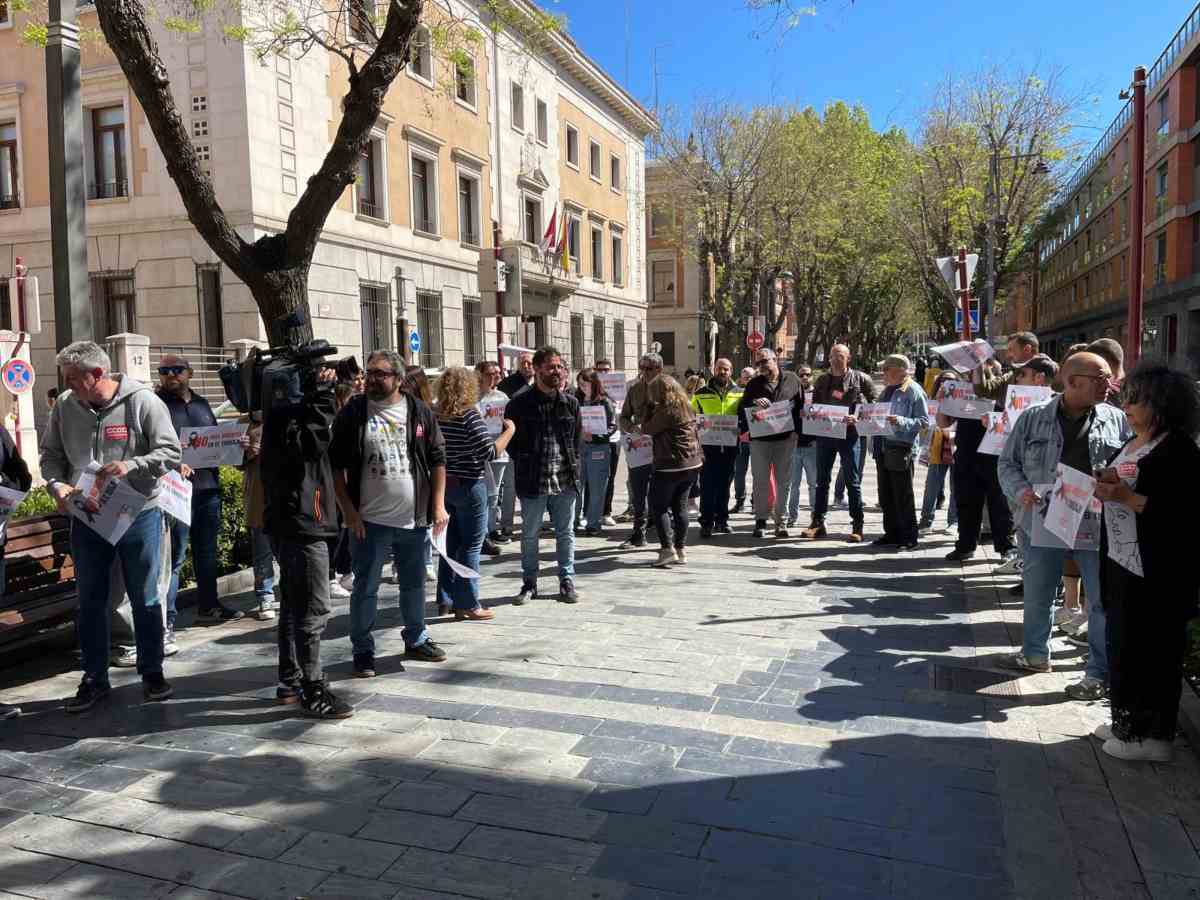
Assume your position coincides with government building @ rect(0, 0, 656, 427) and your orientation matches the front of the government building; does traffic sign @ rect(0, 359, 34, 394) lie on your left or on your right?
on your right

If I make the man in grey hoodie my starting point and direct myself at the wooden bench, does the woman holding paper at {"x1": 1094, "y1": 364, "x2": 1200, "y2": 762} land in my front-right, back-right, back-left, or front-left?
back-right

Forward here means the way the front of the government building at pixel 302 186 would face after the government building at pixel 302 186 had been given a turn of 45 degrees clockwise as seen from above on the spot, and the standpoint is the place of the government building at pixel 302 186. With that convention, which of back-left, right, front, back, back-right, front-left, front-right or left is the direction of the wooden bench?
front

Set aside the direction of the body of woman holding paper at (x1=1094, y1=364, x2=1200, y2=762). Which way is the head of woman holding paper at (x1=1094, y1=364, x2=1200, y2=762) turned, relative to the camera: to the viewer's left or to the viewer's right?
to the viewer's left

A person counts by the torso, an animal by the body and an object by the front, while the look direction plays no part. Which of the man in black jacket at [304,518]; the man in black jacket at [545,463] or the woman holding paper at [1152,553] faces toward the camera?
the man in black jacket at [545,463]

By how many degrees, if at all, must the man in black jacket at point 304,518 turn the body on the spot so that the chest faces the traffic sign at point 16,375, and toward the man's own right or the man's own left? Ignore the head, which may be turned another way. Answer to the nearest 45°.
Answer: approximately 90° to the man's own left

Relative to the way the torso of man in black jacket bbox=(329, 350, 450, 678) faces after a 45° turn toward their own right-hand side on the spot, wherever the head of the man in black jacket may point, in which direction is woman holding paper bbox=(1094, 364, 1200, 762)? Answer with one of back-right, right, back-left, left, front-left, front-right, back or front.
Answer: left

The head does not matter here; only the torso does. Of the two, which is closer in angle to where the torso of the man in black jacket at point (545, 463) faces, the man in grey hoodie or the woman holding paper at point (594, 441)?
the man in grey hoodie

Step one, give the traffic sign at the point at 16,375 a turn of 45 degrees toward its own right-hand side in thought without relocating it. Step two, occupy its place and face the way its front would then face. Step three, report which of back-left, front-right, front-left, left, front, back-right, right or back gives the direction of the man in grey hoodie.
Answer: front-left

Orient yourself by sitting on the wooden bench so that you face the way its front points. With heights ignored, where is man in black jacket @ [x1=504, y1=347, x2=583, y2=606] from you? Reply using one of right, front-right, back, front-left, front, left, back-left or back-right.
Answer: front-left

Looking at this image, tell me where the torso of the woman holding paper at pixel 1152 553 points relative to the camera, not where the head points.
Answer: to the viewer's left

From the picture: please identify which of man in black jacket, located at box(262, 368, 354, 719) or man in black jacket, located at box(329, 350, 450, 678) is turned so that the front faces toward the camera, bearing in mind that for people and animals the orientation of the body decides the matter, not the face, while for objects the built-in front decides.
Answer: man in black jacket, located at box(329, 350, 450, 678)

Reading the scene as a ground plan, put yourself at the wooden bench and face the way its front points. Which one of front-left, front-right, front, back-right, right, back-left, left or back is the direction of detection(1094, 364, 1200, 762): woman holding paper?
front

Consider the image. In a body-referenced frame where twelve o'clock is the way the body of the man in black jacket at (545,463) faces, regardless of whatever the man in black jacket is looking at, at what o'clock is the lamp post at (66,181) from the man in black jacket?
The lamp post is roughly at 3 o'clock from the man in black jacket.

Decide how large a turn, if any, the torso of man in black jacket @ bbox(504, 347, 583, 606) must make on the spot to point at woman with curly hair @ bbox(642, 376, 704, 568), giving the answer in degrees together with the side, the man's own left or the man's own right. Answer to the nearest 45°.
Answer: approximately 135° to the man's own left

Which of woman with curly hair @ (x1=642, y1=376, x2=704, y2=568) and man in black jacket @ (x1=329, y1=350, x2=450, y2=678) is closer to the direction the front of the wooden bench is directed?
the man in black jacket

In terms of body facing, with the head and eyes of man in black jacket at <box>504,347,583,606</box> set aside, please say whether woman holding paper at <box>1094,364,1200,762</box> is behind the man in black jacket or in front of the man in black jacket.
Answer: in front
